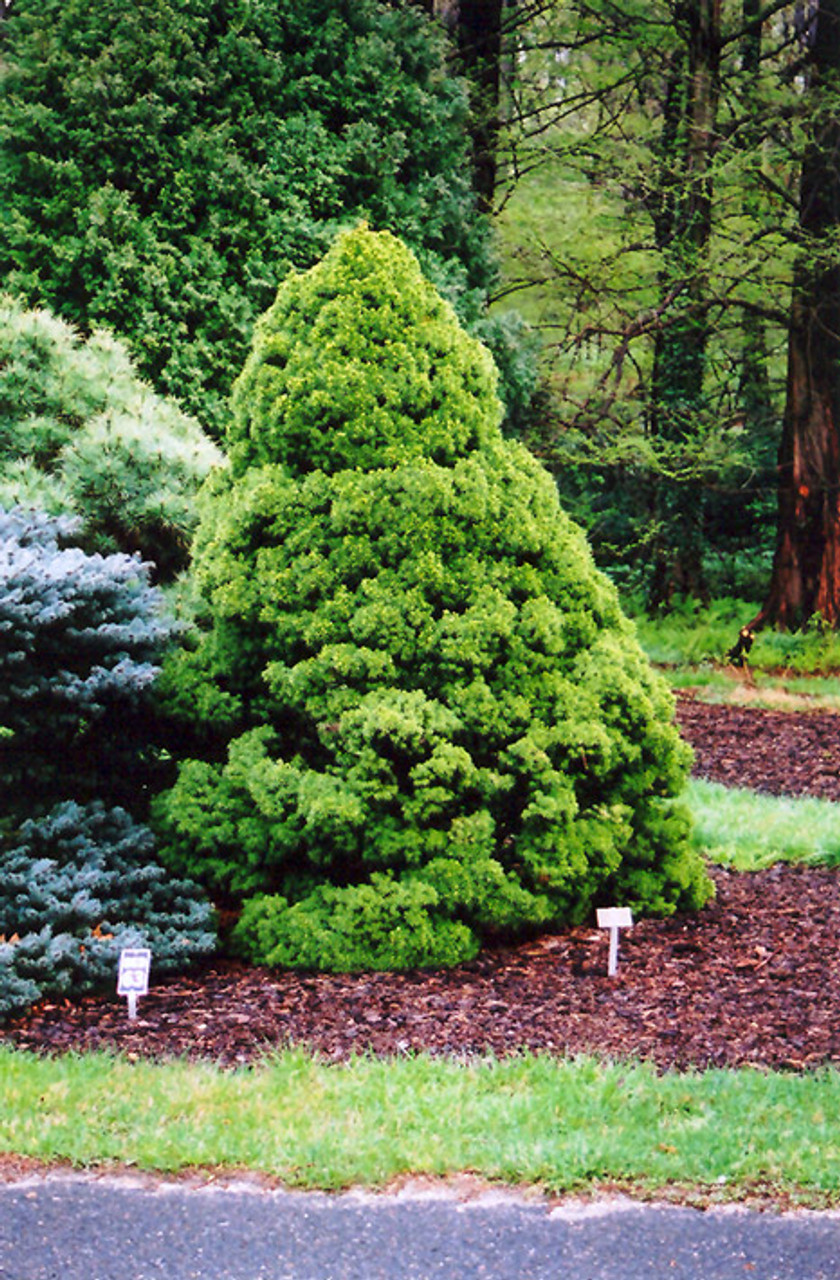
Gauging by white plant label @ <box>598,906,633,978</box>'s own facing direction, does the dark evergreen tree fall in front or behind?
behind

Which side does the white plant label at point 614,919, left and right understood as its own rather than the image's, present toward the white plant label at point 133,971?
right

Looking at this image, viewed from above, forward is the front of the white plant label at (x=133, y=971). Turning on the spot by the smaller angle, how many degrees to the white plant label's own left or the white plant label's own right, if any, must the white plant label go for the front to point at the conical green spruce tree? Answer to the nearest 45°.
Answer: approximately 135° to the white plant label's own left

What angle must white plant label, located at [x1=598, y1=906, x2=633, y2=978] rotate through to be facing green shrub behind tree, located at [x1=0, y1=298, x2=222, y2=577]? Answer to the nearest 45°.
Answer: approximately 135° to its right

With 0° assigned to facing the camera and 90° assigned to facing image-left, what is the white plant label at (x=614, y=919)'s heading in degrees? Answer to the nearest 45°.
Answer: approximately 0°

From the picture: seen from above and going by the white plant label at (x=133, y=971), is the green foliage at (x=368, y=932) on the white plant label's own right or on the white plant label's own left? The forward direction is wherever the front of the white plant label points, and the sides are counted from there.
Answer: on the white plant label's own left

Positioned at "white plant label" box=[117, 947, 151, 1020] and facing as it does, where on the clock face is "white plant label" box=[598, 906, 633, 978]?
"white plant label" box=[598, 906, 633, 978] is roughly at 9 o'clock from "white plant label" box=[117, 947, 151, 1020].

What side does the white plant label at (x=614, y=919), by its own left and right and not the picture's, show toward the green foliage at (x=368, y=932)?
right
